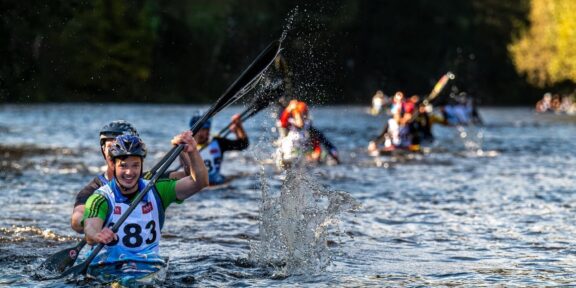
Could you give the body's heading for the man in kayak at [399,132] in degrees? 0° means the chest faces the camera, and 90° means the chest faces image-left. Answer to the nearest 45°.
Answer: approximately 0°

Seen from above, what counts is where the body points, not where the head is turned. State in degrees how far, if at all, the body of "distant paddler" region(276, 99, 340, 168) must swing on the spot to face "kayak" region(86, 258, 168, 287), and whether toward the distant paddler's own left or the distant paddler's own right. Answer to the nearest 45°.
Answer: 0° — they already face it

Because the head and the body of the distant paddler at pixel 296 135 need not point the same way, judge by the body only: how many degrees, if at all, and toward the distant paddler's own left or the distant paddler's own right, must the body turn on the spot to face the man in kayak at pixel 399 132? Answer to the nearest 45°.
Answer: approximately 135° to the distant paddler's own left

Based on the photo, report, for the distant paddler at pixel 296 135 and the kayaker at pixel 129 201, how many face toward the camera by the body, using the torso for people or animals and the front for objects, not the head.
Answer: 2

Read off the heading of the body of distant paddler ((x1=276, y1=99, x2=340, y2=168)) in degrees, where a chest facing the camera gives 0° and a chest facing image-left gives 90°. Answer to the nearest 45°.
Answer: approximately 0°
